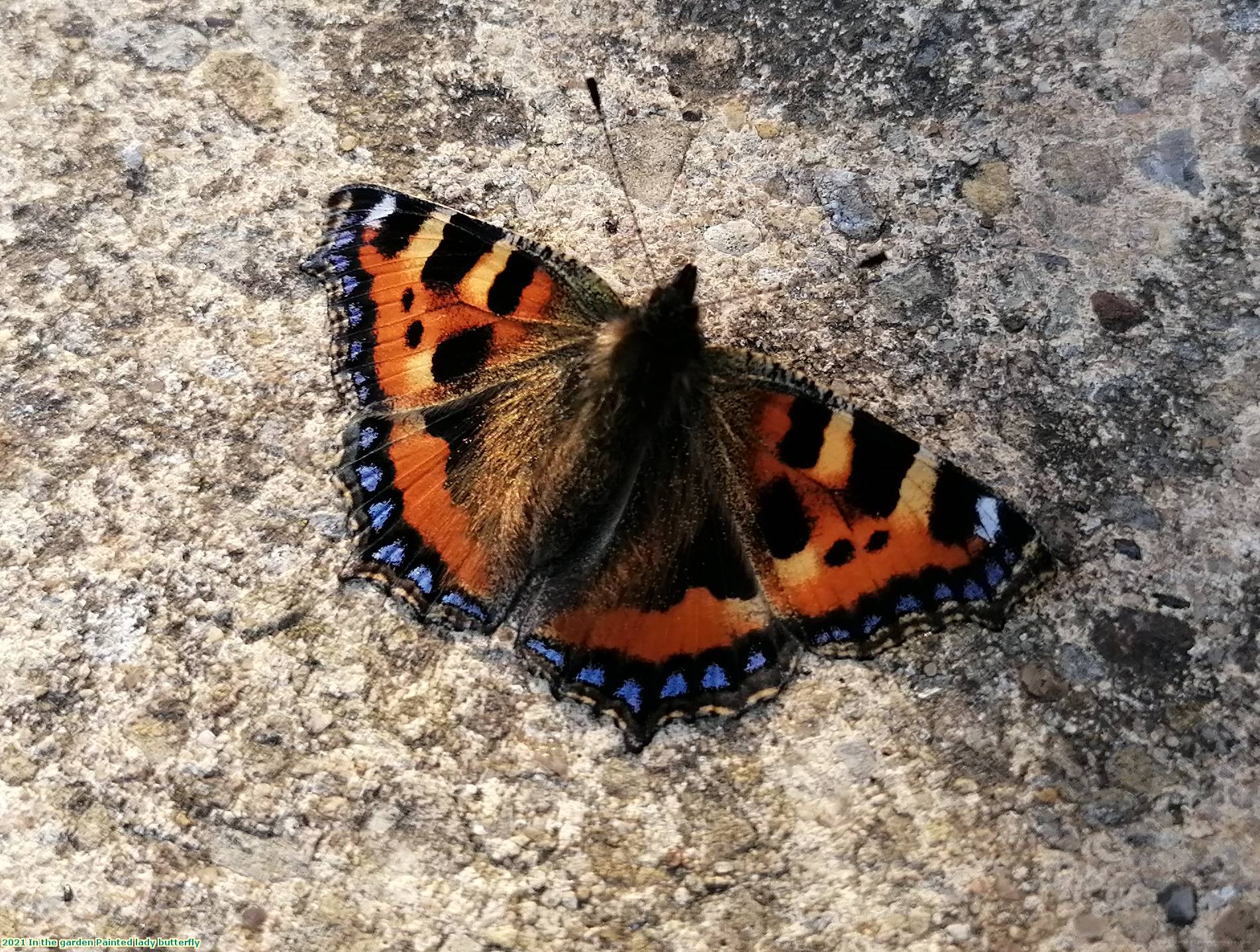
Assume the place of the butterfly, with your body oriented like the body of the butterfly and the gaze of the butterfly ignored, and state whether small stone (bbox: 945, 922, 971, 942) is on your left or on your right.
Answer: on your right

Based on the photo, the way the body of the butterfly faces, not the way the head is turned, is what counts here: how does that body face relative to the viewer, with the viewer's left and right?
facing away from the viewer and to the right of the viewer

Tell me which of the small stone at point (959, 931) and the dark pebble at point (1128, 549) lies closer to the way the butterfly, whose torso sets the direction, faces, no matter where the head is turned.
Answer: the dark pebble

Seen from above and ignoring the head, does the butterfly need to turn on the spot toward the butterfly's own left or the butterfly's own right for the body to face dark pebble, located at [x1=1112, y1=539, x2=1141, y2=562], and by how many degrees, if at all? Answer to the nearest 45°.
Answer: approximately 45° to the butterfly's own right
